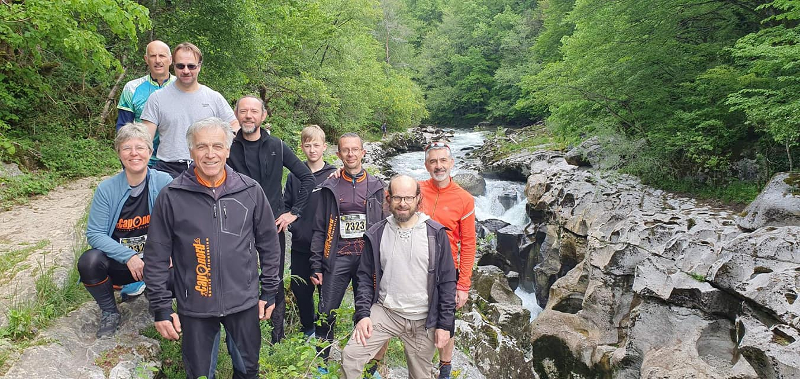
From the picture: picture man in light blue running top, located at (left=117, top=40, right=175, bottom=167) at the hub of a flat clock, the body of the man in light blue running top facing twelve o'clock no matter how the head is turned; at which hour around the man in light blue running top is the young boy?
The young boy is roughly at 10 o'clock from the man in light blue running top.

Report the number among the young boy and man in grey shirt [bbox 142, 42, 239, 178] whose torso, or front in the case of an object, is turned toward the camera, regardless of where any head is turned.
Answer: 2

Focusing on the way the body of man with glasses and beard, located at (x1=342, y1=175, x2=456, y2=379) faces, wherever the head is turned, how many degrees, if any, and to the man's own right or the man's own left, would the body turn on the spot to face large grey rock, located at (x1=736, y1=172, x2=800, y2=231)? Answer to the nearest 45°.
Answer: approximately 135° to the man's own left

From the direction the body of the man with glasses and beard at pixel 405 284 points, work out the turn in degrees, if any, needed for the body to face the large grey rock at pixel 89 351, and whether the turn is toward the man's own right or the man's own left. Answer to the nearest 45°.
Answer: approximately 90° to the man's own right

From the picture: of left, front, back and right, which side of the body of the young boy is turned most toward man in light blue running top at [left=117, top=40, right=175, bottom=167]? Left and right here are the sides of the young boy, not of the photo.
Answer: right

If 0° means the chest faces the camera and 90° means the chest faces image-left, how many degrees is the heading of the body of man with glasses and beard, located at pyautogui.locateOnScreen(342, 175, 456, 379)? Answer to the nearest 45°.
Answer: approximately 0°

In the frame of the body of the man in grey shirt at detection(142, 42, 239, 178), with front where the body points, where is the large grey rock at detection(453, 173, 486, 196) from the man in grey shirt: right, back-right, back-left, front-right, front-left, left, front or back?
back-left

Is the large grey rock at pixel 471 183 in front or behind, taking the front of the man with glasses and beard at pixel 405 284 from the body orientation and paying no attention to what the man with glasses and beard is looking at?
behind
